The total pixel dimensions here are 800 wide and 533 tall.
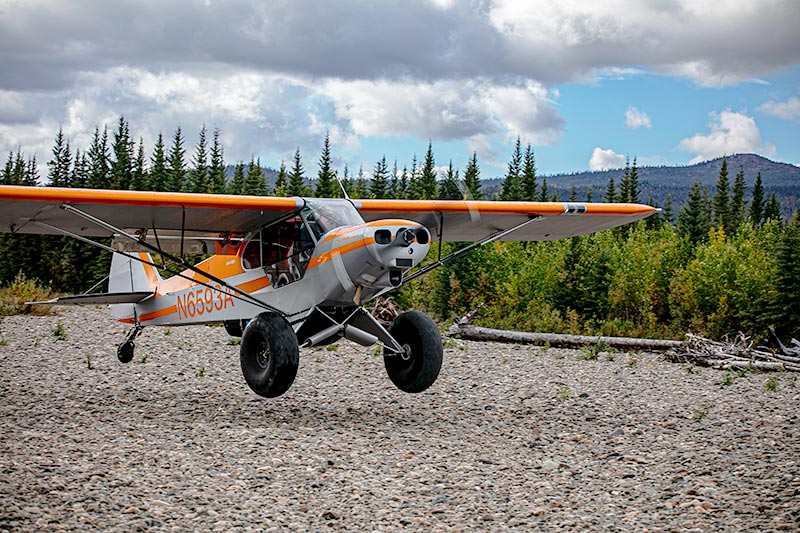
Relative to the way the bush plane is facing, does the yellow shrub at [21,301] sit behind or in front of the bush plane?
behind

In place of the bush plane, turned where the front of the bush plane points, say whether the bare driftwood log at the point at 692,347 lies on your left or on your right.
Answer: on your left

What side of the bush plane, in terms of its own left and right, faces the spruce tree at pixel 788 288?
left

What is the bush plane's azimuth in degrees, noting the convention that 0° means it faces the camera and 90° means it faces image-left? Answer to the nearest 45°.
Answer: approximately 315°

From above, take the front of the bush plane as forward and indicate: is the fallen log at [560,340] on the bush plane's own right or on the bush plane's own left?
on the bush plane's own left
